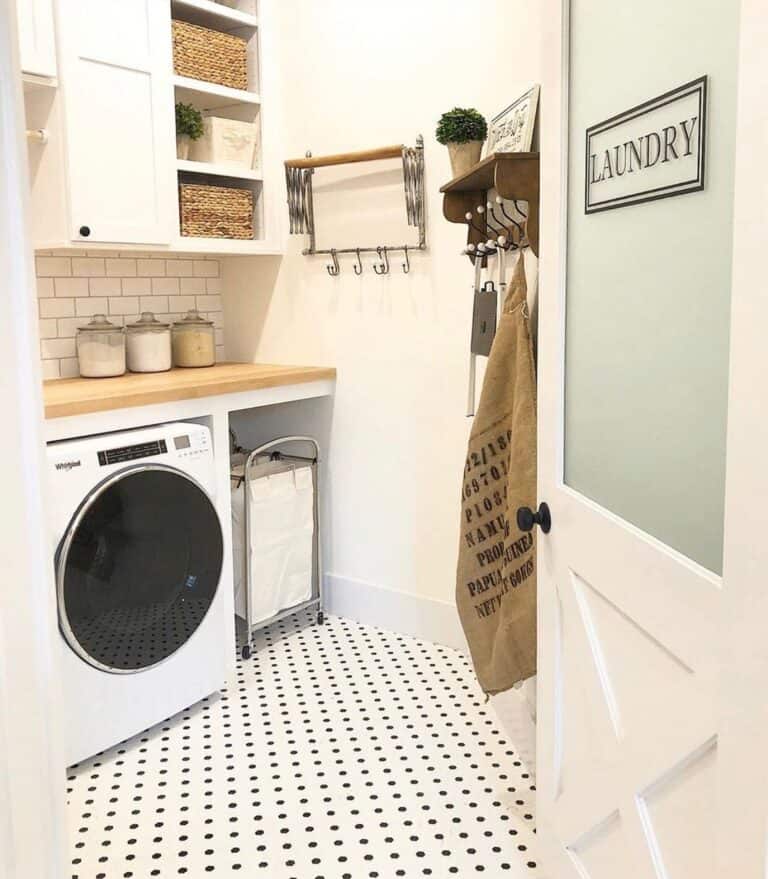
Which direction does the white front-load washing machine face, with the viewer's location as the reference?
facing the viewer and to the right of the viewer

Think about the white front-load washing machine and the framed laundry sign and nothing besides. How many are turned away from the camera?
0

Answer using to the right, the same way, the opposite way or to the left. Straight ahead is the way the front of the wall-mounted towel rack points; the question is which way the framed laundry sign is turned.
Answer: the same way

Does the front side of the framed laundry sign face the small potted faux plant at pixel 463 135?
no

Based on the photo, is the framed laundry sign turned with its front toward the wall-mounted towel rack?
no

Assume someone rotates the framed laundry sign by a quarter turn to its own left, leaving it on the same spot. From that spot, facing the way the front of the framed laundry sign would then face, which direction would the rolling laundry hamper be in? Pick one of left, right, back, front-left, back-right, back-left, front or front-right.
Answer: back

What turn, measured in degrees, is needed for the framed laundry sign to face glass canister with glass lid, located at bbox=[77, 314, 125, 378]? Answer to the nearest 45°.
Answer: approximately 90° to its right

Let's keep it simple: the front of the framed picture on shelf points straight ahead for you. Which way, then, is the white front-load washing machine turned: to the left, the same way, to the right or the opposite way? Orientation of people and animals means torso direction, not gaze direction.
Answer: to the left

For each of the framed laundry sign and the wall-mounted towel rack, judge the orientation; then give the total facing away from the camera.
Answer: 0

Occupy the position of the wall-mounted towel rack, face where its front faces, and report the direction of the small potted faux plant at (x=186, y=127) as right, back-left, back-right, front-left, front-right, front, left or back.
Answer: front-right

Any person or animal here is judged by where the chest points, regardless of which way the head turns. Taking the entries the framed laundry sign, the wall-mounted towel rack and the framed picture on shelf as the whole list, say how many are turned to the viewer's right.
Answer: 0

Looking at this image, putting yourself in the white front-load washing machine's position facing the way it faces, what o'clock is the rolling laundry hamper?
The rolling laundry hamper is roughly at 9 o'clock from the white front-load washing machine.

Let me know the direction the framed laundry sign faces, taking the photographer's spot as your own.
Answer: facing the viewer and to the left of the viewer

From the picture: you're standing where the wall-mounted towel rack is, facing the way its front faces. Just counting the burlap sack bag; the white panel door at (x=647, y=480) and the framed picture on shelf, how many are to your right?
0

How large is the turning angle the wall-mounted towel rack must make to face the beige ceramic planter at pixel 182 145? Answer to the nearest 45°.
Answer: approximately 45° to its right

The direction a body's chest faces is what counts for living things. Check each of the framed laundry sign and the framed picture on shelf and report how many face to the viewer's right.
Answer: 0

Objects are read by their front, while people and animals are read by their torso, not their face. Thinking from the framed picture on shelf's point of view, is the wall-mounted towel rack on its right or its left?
on its right

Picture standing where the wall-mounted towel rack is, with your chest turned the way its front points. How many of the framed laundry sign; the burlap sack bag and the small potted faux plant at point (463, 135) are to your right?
0

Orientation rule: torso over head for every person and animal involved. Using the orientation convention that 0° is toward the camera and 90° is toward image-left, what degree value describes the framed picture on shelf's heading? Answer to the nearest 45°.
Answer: approximately 45°
